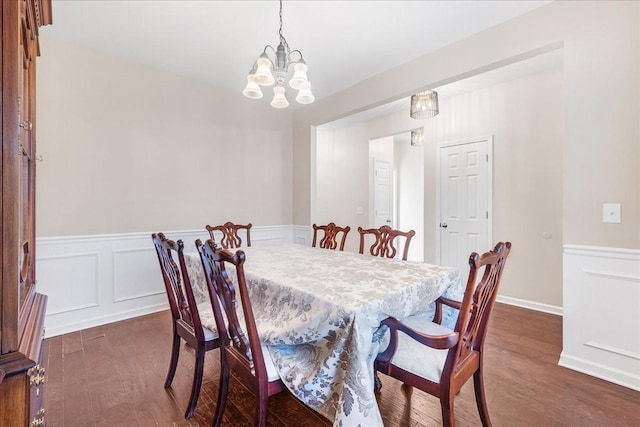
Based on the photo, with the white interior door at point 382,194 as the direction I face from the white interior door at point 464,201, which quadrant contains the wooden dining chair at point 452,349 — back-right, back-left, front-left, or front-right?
back-left

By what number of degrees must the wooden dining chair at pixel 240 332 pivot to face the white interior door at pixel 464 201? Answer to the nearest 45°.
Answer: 0° — it already faces it

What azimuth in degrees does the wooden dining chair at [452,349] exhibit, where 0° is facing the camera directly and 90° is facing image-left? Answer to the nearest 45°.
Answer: approximately 135°

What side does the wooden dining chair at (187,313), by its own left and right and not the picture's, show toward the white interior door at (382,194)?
front

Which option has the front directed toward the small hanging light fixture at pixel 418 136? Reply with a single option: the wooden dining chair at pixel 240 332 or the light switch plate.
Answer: the wooden dining chair

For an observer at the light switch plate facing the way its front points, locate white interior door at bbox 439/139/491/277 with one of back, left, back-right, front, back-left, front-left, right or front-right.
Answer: back-right

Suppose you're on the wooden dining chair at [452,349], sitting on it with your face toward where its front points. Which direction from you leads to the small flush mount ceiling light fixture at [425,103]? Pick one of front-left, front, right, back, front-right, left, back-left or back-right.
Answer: front-right

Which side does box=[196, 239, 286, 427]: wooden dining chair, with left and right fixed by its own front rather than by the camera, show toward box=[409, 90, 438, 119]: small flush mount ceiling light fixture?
front

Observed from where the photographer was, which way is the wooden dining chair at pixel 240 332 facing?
facing away from the viewer and to the right of the viewer
